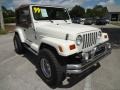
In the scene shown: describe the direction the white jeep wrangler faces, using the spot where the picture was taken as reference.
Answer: facing the viewer and to the right of the viewer
